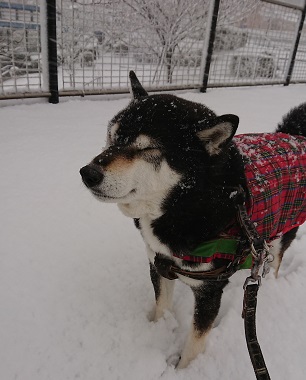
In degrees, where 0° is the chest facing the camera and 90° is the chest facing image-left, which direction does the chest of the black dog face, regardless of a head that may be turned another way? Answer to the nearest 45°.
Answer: approximately 45°

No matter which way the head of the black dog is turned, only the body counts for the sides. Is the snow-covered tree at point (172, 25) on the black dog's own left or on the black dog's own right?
on the black dog's own right

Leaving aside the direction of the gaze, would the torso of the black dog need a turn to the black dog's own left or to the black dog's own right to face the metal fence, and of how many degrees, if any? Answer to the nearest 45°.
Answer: approximately 135° to the black dog's own right
